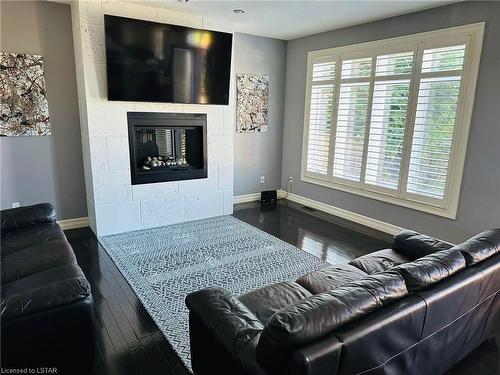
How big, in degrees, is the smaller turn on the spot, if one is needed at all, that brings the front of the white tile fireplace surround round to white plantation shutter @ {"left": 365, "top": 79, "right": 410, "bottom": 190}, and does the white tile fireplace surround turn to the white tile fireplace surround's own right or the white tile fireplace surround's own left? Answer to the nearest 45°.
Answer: approximately 45° to the white tile fireplace surround's own left

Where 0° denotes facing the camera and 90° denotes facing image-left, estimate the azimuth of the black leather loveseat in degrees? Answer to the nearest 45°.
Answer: approximately 270°

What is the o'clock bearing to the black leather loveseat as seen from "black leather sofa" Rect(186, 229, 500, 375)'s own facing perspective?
The black leather loveseat is roughly at 10 o'clock from the black leather sofa.

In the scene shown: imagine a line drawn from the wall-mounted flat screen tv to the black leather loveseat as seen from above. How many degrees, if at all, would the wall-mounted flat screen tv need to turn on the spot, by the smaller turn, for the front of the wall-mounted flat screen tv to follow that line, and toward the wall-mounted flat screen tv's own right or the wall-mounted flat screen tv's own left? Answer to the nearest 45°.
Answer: approximately 45° to the wall-mounted flat screen tv's own right

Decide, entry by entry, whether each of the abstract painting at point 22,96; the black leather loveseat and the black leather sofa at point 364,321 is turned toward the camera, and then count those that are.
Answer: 1

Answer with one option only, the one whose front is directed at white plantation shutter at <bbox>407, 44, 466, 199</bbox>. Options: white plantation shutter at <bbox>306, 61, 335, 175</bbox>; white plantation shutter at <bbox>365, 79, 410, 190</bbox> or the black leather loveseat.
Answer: the black leather loveseat

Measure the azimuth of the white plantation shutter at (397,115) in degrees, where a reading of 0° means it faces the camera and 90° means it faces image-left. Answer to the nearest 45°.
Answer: approximately 45°

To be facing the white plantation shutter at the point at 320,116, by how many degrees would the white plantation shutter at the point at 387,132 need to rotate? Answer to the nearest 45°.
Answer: approximately 90° to its right

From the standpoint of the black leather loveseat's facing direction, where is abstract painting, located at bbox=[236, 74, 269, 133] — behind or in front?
in front

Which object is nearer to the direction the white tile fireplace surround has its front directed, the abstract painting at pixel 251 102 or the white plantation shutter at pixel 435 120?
the white plantation shutter

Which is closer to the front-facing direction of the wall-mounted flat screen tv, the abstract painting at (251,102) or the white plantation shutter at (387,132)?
the white plantation shutter
